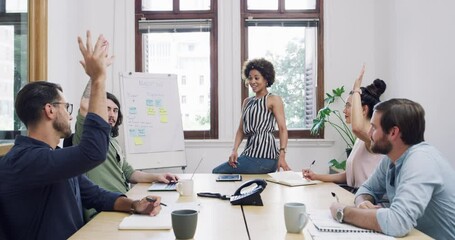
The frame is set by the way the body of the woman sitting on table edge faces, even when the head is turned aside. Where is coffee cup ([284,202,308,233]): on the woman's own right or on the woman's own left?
on the woman's own left

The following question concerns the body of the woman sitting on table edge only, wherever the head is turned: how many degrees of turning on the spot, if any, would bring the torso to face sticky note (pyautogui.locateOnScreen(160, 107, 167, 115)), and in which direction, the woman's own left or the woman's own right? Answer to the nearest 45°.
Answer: approximately 90° to the woman's own right

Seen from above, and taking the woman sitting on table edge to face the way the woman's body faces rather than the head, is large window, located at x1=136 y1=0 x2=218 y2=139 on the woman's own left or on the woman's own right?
on the woman's own right

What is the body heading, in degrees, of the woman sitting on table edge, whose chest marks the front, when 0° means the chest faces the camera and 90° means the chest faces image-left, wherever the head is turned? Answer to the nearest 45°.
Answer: approximately 45°

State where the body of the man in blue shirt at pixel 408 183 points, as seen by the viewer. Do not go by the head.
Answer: to the viewer's left

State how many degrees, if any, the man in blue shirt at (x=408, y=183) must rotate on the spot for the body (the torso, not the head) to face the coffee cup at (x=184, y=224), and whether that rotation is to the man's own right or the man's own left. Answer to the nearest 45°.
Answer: approximately 45° to the man's own left

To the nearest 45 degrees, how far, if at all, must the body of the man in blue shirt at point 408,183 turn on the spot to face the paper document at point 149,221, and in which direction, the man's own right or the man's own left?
0° — they already face it

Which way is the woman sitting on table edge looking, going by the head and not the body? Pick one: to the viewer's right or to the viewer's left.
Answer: to the viewer's left

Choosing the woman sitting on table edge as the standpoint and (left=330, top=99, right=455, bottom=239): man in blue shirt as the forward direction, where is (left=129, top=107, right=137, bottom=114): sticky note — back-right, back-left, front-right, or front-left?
back-right

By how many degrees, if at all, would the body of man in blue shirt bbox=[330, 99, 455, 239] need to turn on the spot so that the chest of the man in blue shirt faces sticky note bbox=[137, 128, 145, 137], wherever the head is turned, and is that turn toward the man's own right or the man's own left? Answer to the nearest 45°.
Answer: approximately 45° to the man's own right

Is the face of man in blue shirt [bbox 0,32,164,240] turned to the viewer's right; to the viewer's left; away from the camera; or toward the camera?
to the viewer's right
